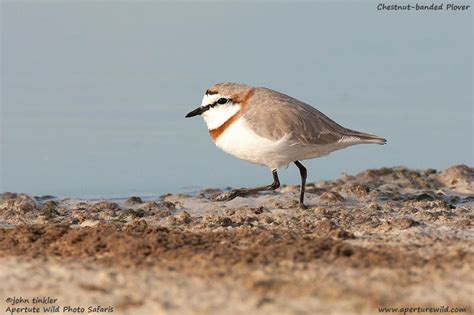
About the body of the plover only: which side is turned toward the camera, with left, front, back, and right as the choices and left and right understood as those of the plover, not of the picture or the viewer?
left
